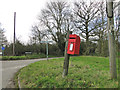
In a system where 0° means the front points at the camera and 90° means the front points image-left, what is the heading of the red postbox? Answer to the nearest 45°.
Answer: approximately 45°

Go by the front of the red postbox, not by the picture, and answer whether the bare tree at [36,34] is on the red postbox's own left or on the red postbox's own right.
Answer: on the red postbox's own right

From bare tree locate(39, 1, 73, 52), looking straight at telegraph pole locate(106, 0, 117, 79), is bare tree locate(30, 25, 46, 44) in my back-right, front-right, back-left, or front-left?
back-right

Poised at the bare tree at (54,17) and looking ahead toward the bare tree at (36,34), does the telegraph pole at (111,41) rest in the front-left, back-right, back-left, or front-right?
back-left

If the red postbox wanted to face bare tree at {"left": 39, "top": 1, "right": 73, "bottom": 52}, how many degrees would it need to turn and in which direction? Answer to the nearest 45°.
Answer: approximately 135° to its right

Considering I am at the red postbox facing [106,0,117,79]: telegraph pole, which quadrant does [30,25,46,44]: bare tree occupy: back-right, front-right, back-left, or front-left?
back-left

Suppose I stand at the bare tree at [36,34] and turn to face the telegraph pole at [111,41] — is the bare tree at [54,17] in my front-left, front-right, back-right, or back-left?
front-left
